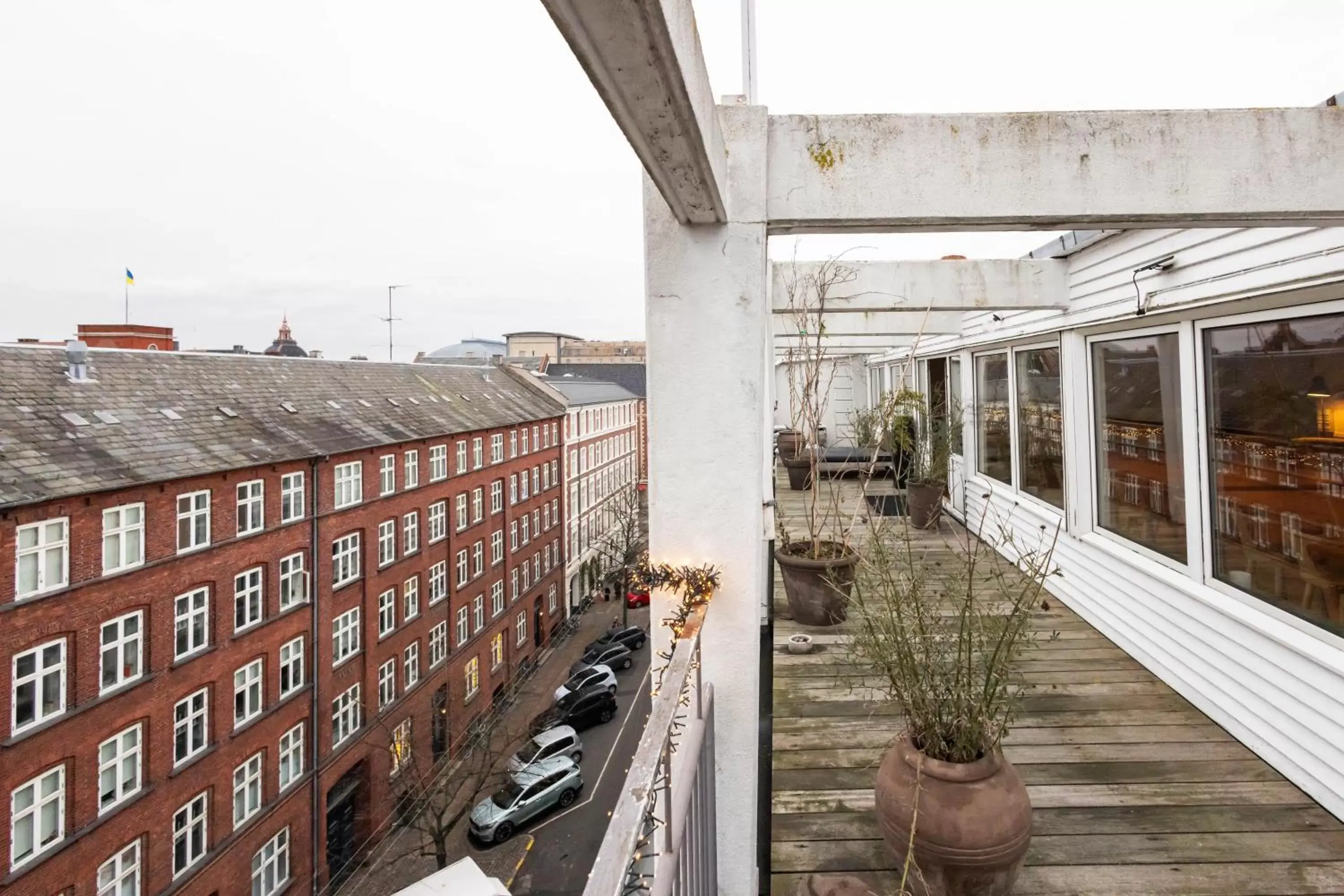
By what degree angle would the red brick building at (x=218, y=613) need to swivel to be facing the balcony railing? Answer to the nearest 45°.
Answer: approximately 45° to its right

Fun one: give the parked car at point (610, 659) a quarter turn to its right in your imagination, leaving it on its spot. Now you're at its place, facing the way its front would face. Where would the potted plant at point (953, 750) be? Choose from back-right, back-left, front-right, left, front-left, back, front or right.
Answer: back-left

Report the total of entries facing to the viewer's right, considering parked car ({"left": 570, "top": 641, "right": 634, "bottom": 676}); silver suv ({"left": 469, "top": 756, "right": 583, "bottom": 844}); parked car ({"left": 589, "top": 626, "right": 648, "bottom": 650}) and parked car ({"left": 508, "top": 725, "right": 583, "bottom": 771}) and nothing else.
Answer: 0

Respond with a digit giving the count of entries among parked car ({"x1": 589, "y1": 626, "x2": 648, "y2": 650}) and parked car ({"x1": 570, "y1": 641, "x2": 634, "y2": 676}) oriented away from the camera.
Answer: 0

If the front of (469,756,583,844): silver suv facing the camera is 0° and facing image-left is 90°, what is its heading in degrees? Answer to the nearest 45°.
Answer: approximately 45°

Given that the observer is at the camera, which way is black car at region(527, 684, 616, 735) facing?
facing the viewer and to the left of the viewer

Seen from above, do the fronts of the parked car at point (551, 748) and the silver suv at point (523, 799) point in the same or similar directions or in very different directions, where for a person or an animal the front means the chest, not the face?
same or similar directions

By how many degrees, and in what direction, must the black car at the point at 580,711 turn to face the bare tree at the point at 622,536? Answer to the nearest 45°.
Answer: approximately 135° to its right

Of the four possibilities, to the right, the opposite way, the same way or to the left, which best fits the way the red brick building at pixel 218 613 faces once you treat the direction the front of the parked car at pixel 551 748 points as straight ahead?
to the left

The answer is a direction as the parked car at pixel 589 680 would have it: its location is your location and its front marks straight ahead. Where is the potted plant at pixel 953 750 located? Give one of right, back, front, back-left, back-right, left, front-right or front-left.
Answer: front-left

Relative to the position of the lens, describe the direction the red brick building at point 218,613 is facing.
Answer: facing the viewer and to the right of the viewer

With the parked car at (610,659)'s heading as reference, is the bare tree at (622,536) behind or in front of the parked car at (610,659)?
behind

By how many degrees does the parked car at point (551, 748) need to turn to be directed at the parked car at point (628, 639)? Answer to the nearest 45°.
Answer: approximately 135° to its right
